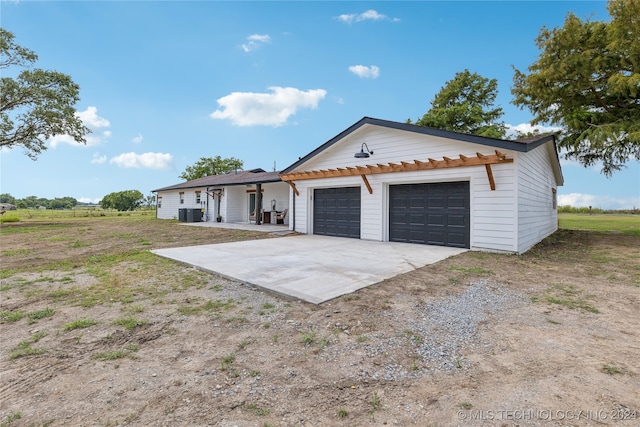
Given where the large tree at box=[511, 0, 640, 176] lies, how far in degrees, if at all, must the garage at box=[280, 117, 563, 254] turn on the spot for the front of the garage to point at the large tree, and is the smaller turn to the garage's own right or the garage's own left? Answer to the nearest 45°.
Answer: approximately 180°

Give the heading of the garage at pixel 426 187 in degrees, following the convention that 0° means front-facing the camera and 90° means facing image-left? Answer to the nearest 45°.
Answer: approximately 45°

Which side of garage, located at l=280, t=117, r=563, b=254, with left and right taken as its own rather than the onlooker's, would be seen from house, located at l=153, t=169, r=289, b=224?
right

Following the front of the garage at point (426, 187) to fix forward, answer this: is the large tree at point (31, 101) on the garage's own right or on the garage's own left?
on the garage's own right

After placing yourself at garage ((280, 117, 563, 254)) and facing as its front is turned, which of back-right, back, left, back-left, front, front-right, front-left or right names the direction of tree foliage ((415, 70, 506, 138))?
back-right

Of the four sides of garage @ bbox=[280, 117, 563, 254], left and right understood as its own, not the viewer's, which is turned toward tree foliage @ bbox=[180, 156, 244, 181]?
right

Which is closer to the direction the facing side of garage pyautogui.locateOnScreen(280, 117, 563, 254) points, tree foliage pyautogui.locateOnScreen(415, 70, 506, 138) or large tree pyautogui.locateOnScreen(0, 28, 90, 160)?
the large tree

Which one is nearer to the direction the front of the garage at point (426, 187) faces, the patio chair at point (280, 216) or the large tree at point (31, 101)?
the large tree
